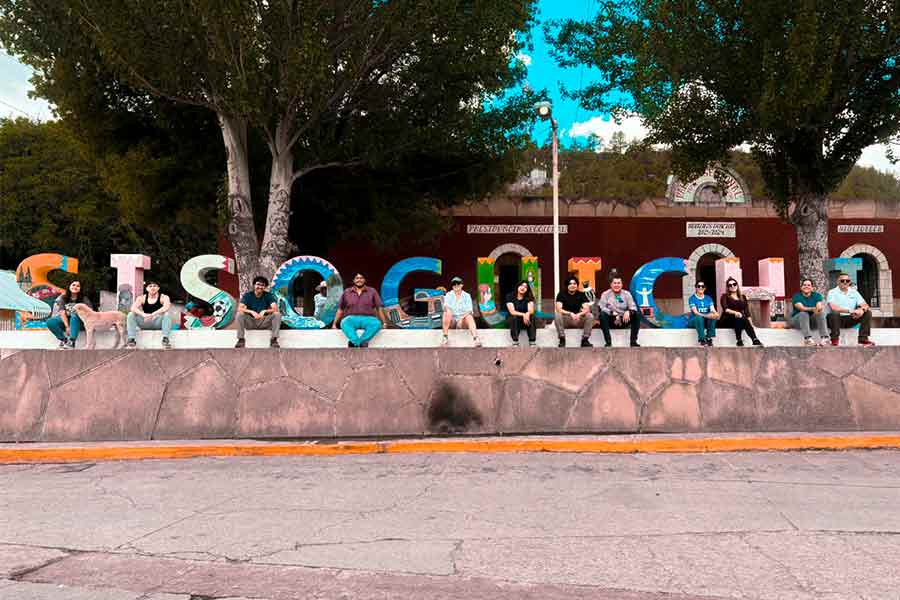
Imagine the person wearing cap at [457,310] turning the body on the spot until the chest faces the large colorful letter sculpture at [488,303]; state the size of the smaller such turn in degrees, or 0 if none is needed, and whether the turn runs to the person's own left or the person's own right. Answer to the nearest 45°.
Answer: approximately 135° to the person's own left

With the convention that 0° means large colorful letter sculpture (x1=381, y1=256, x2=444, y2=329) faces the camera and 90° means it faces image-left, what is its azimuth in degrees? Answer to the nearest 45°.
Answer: approximately 0°

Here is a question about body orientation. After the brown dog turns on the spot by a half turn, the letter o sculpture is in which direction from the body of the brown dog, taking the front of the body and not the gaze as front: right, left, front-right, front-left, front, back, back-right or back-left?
front

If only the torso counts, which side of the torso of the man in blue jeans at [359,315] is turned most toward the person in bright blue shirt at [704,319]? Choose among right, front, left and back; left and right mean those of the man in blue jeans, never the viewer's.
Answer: left

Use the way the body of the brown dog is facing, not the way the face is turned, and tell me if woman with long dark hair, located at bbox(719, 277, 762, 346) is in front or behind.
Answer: behind

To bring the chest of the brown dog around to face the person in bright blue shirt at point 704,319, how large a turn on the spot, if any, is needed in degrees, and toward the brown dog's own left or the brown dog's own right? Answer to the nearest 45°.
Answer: approximately 135° to the brown dog's own left

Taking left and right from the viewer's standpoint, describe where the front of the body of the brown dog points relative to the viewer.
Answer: facing to the left of the viewer
